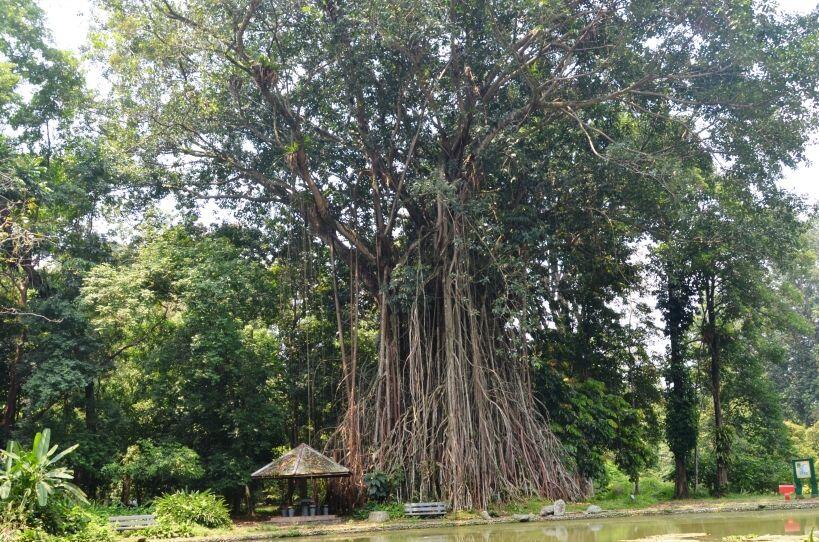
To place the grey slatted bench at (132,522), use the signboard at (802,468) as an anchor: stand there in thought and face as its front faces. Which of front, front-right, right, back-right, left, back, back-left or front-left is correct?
front-right

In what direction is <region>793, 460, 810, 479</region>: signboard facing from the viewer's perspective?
toward the camera

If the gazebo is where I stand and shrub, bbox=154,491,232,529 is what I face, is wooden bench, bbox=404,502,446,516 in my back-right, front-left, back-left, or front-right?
back-left

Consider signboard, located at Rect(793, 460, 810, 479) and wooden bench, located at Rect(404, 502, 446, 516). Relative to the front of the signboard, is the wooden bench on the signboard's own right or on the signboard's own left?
on the signboard's own right

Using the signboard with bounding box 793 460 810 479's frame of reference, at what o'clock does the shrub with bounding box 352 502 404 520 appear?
The shrub is roughly at 2 o'clock from the signboard.

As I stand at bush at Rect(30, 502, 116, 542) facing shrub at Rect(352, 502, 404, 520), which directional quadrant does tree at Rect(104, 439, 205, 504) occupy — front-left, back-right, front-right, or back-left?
front-left

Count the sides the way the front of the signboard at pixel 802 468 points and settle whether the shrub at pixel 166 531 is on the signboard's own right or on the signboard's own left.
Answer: on the signboard's own right

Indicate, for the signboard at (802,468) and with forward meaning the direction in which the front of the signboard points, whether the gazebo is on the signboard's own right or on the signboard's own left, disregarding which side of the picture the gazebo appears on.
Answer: on the signboard's own right

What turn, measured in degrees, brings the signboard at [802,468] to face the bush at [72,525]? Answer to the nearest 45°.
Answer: approximately 45° to its right

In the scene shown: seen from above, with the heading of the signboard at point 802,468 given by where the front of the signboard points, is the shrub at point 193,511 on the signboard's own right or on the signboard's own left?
on the signboard's own right

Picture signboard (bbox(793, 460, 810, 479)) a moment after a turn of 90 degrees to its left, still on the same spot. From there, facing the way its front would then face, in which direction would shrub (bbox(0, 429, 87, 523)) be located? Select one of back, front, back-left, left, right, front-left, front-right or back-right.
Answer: back-right
